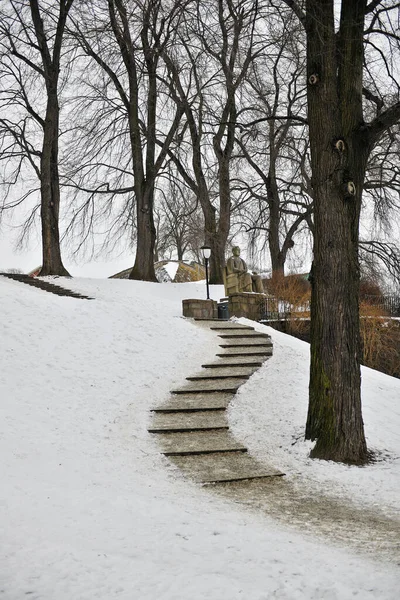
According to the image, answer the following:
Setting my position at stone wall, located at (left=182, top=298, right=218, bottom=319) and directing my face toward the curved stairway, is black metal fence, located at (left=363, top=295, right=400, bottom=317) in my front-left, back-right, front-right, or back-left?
back-left

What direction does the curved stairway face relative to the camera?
toward the camera

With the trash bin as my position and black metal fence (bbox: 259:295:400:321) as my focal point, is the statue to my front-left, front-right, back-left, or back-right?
front-left

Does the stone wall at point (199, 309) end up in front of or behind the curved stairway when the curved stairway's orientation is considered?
behind

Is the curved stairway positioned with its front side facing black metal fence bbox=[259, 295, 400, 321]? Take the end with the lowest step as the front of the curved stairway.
no

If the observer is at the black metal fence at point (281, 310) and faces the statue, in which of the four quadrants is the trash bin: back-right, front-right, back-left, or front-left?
front-left

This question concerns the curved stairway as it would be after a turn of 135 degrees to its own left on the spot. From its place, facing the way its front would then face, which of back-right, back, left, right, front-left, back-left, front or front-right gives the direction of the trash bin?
front-left

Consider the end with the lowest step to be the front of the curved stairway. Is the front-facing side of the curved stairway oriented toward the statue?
no

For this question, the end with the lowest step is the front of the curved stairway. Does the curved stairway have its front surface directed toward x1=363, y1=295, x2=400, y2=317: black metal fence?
no

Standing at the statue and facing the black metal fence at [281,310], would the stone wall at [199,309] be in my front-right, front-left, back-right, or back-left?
back-right
